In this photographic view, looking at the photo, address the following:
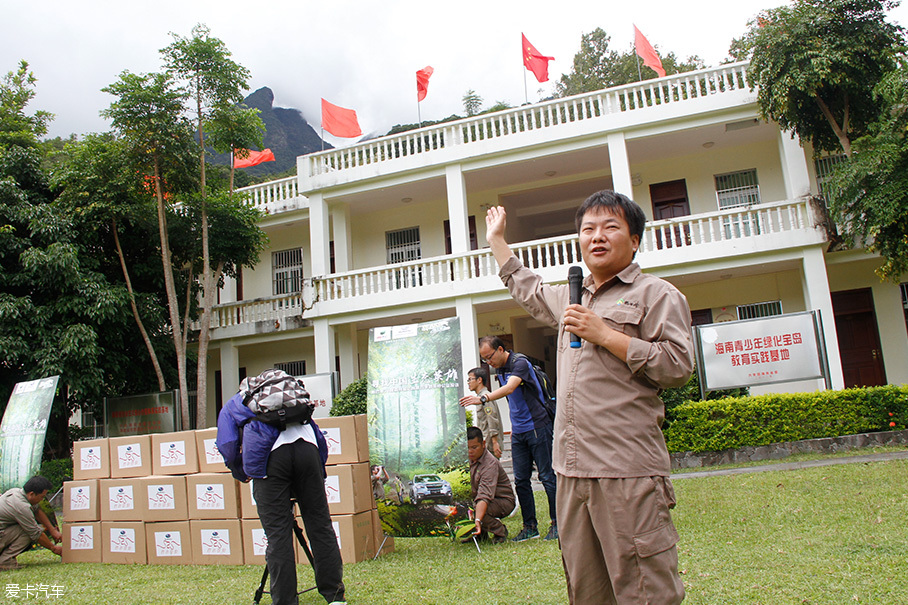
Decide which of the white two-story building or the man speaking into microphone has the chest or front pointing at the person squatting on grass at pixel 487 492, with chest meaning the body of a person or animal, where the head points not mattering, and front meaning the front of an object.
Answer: the white two-story building

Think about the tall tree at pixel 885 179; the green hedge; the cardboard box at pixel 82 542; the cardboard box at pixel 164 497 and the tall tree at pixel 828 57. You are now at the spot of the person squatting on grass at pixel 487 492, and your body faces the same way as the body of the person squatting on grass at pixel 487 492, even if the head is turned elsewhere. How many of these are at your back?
3

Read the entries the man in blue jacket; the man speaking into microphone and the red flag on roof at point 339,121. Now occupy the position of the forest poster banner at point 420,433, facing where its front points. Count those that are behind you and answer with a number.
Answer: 1

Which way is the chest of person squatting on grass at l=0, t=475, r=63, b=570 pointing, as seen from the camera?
to the viewer's right

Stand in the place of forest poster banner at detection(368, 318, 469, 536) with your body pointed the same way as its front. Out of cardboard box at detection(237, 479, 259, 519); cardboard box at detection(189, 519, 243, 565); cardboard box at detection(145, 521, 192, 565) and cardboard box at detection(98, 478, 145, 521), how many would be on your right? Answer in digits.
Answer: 4

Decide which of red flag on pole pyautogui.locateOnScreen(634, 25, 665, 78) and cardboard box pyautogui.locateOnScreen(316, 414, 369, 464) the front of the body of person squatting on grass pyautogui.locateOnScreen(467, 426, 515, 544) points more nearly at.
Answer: the cardboard box

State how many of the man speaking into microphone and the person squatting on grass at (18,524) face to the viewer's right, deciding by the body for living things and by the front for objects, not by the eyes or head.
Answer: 1

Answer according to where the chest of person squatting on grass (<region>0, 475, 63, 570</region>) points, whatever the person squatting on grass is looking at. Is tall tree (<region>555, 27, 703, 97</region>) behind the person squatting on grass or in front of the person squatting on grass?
in front

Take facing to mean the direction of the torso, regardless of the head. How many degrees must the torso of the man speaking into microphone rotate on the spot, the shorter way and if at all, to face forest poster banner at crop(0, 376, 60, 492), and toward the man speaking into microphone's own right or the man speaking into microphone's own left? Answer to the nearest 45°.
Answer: approximately 90° to the man speaking into microphone's own right

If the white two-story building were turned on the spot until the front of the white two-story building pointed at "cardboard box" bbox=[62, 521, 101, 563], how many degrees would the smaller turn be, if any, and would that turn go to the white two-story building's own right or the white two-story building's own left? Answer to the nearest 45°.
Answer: approximately 45° to the white two-story building's own right

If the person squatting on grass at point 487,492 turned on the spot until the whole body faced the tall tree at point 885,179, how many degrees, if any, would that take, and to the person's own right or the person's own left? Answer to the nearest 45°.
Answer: approximately 180°
